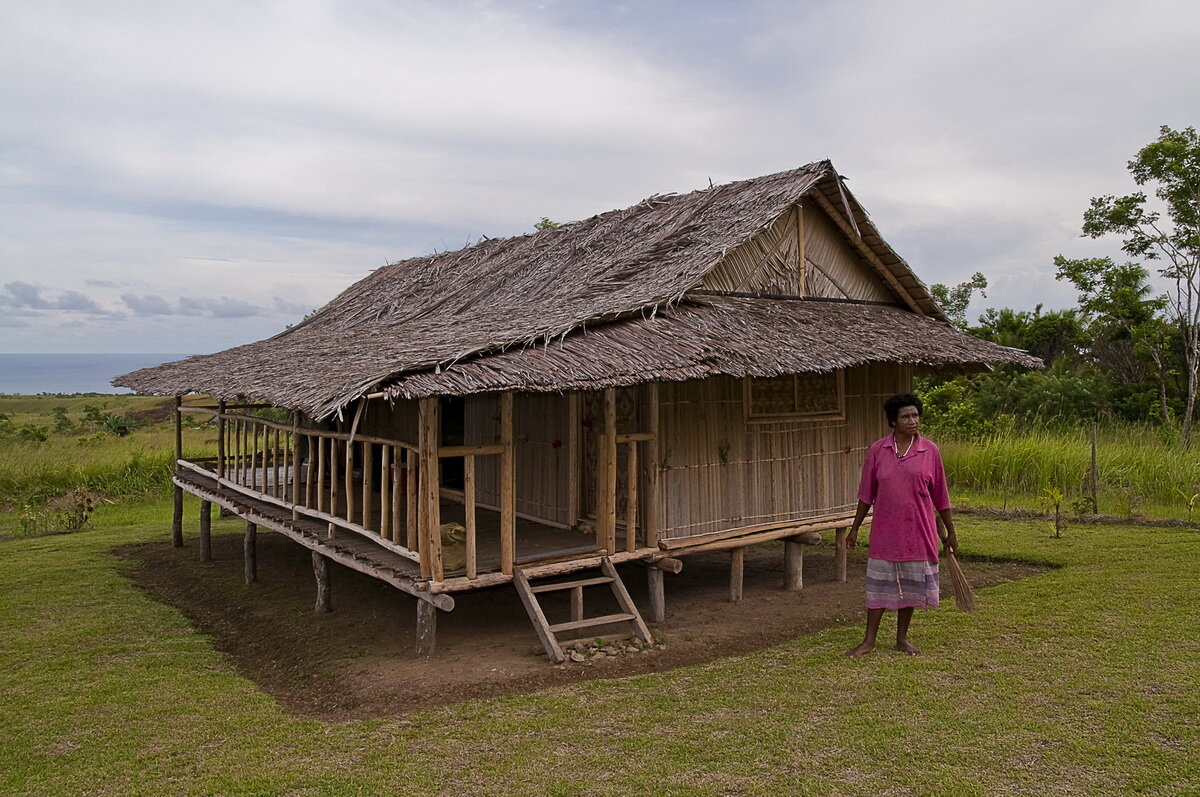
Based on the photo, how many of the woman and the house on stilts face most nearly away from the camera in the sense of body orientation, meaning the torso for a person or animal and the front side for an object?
0

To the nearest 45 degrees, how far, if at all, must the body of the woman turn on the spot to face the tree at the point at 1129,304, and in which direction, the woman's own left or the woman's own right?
approximately 180°

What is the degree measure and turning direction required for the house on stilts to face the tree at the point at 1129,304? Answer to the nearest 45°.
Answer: approximately 90° to its left

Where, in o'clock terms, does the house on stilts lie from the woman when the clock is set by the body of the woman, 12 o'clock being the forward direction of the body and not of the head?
The house on stilts is roughly at 4 o'clock from the woman.

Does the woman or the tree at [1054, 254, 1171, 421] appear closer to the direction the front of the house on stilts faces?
the woman

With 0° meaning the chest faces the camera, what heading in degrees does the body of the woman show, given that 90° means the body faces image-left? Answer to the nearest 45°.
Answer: approximately 0°
